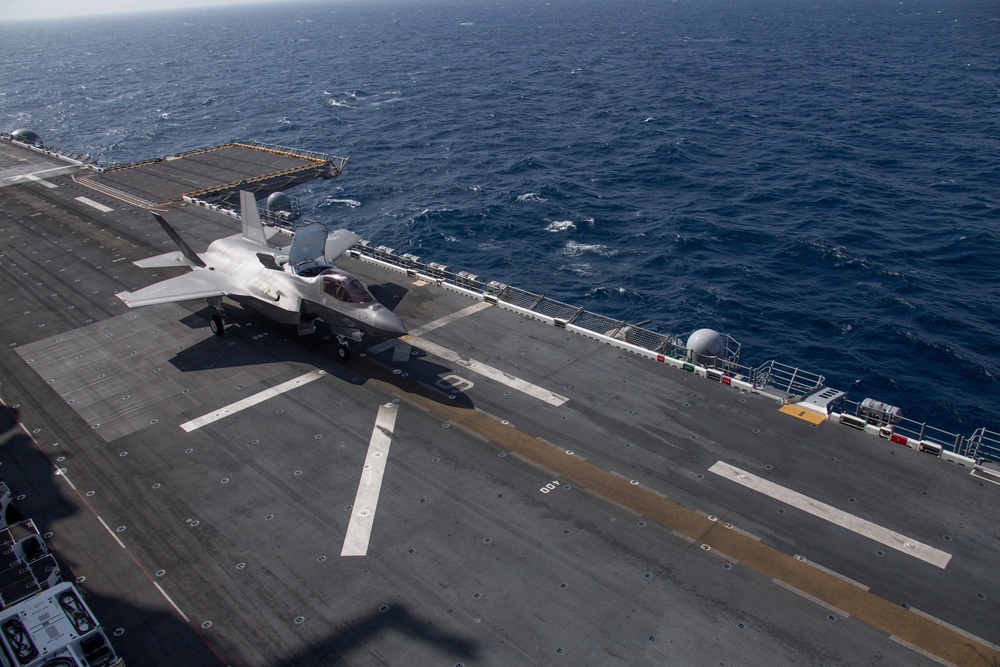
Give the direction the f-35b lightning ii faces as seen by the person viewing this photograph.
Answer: facing the viewer and to the right of the viewer
